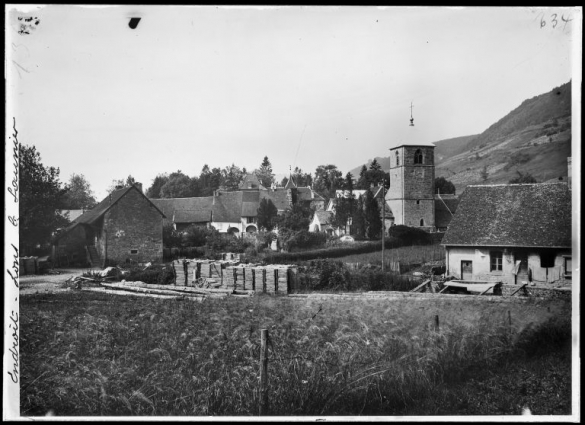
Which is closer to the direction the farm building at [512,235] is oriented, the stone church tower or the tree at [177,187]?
the tree

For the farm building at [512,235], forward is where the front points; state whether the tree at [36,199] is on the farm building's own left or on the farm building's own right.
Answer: on the farm building's own right

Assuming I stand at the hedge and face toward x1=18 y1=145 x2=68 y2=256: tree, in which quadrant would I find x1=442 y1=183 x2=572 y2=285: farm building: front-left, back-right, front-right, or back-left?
back-left

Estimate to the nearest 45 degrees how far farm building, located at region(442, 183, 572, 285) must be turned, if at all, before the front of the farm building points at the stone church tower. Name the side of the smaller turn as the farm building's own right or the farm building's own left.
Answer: approximately 135° to the farm building's own right

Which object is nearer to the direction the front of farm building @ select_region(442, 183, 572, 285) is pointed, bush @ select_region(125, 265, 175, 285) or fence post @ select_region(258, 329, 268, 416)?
the fence post

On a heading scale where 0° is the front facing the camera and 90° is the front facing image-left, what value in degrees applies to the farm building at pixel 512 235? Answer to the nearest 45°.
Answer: approximately 0°

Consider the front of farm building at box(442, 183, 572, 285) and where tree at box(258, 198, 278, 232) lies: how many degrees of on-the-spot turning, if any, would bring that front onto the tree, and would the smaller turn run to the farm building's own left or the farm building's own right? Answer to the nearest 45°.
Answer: approximately 90° to the farm building's own right

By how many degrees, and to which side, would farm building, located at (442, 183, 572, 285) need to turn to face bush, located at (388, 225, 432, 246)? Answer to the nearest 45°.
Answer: approximately 135° to its right

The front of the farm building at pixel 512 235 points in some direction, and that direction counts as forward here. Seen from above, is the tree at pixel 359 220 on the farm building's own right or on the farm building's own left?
on the farm building's own right
